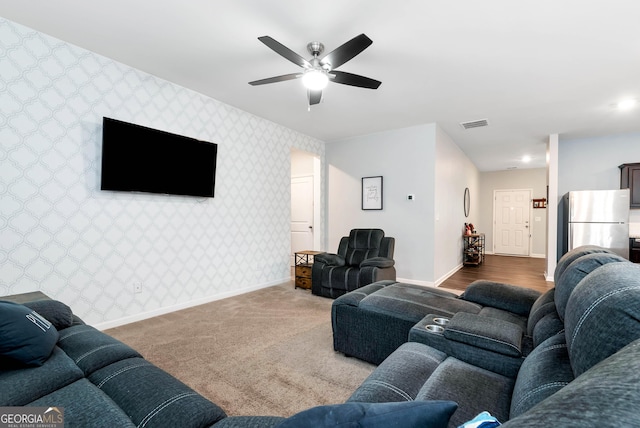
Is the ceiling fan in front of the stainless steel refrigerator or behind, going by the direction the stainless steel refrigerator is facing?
in front

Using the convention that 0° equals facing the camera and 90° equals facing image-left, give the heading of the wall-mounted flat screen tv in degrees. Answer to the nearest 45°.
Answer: approximately 315°

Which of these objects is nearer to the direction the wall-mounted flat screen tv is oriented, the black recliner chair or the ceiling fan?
the ceiling fan

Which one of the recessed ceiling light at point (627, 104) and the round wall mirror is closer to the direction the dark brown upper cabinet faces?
the recessed ceiling light

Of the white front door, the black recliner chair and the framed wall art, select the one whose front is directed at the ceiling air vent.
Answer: the white front door

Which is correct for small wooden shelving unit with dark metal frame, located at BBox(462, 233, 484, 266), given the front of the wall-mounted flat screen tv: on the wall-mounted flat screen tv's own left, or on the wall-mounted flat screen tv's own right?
on the wall-mounted flat screen tv's own left

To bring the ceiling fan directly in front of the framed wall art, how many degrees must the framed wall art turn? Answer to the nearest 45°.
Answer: approximately 45° to its left

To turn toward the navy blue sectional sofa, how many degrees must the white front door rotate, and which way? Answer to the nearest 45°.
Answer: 0° — it already faces it

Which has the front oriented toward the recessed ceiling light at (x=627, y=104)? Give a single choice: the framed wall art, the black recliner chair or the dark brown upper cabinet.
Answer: the dark brown upper cabinet

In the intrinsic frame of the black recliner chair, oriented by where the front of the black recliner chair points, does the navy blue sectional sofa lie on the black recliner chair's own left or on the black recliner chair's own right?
on the black recliner chair's own left
